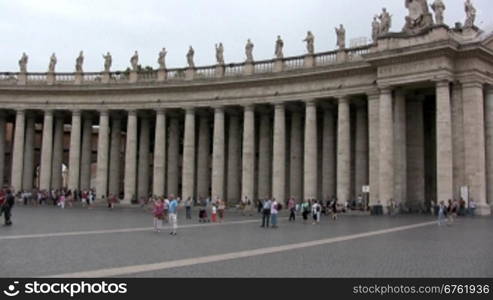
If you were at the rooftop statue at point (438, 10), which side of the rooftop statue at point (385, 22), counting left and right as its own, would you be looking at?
left

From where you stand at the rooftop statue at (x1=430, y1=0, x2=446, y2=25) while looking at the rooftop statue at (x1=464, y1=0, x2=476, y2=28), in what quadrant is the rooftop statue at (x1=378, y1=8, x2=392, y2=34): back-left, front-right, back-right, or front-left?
back-left

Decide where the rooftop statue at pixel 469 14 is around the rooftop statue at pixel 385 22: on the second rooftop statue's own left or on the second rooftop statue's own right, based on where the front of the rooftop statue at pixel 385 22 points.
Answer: on the second rooftop statue's own left

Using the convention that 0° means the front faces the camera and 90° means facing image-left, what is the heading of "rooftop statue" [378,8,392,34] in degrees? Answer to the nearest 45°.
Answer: approximately 45°
